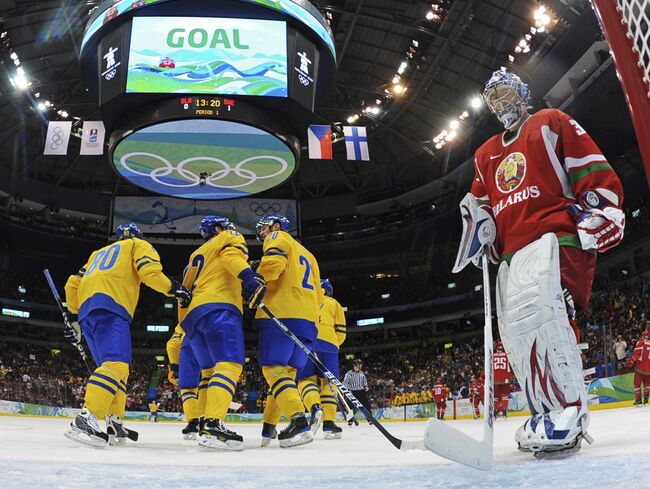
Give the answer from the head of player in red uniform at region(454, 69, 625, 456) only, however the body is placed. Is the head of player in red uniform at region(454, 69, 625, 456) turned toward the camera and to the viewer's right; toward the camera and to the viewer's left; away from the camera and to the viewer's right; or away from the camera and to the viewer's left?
toward the camera and to the viewer's left

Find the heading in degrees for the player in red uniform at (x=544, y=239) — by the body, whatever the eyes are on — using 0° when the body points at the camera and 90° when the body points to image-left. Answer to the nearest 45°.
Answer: approximately 45°

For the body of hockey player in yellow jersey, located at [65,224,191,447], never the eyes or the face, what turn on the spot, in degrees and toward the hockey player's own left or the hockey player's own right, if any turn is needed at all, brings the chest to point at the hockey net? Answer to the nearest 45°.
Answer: approximately 135° to the hockey player's own right

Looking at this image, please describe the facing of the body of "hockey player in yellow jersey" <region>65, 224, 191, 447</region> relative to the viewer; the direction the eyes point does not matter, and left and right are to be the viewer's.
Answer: facing away from the viewer and to the right of the viewer

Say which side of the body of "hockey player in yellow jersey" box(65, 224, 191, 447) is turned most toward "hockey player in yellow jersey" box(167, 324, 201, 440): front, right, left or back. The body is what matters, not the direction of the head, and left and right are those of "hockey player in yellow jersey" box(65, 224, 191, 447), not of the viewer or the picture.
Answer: front

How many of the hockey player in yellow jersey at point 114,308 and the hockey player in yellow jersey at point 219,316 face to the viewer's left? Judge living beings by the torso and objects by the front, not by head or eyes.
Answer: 0

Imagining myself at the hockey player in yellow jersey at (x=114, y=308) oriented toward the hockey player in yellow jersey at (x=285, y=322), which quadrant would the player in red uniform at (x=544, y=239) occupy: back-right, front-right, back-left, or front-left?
front-right

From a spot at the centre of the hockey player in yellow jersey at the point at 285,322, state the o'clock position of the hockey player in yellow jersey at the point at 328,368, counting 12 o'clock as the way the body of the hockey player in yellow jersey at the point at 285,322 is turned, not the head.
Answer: the hockey player in yellow jersey at the point at 328,368 is roughly at 2 o'clock from the hockey player in yellow jersey at the point at 285,322.

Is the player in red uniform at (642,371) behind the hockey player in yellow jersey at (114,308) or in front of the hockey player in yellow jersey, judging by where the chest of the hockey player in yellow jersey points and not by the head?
in front

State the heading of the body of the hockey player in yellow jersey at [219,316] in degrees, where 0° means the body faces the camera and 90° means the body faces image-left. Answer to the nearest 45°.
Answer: approximately 225°

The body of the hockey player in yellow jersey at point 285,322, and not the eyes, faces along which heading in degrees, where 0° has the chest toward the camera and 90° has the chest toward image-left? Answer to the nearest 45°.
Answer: approximately 135°

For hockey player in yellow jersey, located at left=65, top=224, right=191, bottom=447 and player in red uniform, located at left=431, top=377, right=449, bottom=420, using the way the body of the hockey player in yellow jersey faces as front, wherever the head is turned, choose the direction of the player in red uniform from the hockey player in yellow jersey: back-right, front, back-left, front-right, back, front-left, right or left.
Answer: front
